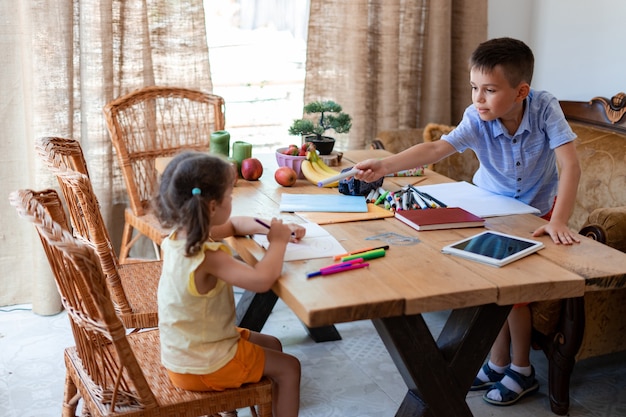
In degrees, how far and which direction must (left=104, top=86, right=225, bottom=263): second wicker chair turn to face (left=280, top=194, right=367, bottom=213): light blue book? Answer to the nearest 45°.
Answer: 0° — it already faces it

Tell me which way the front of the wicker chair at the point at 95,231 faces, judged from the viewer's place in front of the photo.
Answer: facing to the right of the viewer

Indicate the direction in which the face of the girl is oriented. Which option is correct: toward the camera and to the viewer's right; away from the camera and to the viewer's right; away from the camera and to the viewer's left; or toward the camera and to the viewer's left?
away from the camera and to the viewer's right

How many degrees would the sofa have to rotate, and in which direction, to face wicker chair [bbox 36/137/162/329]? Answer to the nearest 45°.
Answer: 0° — it already faces it

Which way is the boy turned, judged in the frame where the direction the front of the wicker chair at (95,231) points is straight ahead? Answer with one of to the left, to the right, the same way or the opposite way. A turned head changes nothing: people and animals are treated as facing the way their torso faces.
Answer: the opposite way

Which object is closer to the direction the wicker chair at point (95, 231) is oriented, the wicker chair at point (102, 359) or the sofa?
the sofa

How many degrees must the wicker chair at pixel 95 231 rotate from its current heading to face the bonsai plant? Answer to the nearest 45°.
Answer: approximately 45° to its left
